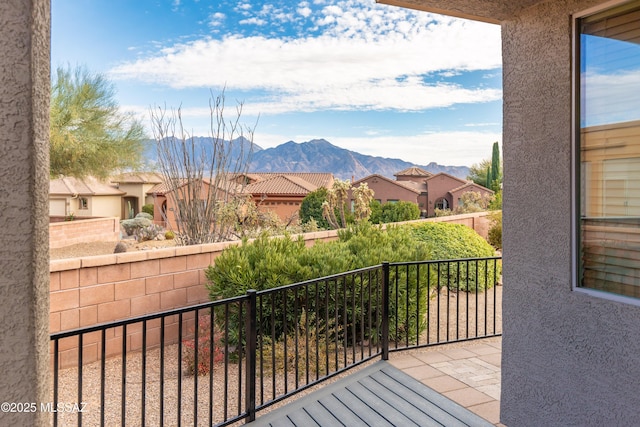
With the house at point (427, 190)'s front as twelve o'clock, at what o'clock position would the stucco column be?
The stucco column is roughly at 12 o'clock from the house.

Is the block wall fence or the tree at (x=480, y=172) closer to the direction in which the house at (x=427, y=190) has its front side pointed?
the block wall fence

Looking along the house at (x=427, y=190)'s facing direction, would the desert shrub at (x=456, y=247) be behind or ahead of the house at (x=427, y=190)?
ahead

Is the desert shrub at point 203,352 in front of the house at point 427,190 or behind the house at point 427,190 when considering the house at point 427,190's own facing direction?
in front

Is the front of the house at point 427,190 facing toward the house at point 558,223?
yes

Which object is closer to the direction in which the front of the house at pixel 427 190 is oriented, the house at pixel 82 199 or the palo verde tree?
the palo verde tree

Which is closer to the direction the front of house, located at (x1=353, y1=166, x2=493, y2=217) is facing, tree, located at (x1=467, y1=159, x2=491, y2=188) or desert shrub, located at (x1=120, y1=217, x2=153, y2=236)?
the desert shrub

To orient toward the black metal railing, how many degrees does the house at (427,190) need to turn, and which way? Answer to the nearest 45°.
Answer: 0° — it already faces it

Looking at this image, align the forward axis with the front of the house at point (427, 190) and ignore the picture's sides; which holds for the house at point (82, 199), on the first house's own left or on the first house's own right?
on the first house's own right

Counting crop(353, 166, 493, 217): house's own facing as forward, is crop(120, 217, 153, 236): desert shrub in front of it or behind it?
in front

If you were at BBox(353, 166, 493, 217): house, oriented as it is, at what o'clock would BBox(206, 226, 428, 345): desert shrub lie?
The desert shrub is roughly at 12 o'clock from the house.
